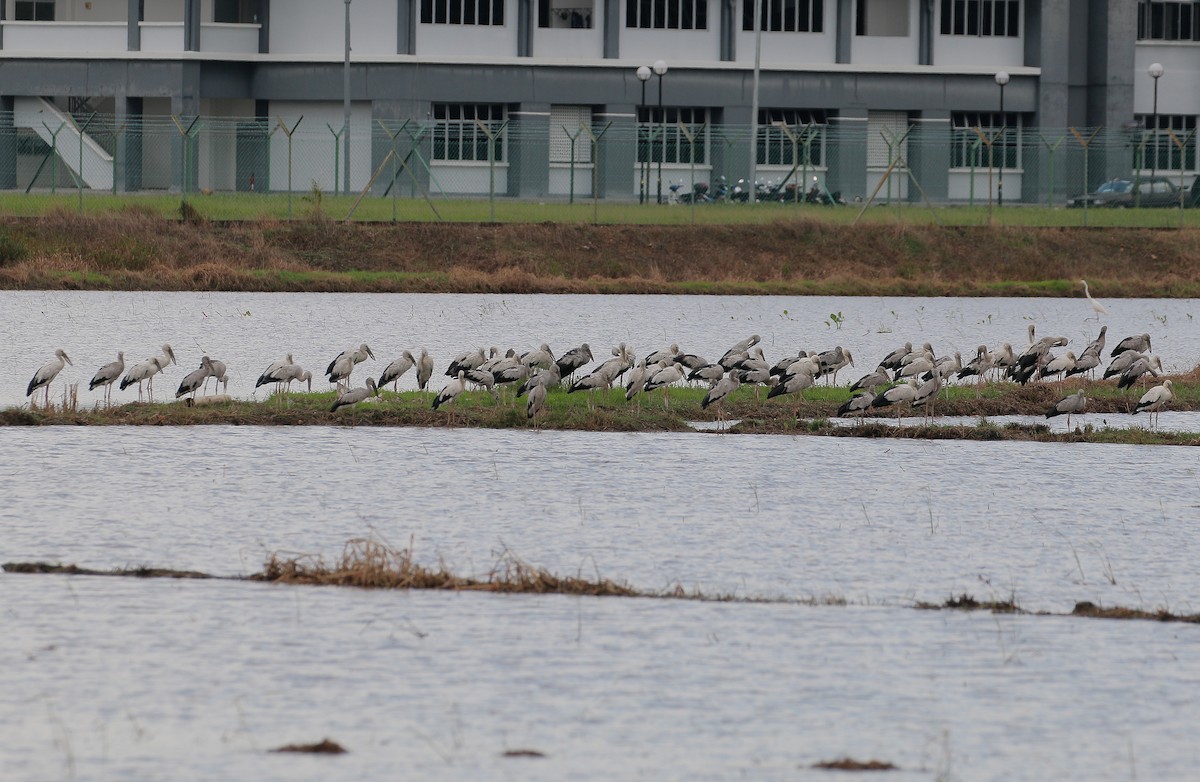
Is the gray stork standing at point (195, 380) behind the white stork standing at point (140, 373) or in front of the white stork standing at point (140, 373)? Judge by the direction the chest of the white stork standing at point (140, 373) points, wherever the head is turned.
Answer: in front

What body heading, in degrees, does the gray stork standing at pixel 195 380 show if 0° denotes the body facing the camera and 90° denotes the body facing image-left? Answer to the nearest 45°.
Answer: approximately 270°

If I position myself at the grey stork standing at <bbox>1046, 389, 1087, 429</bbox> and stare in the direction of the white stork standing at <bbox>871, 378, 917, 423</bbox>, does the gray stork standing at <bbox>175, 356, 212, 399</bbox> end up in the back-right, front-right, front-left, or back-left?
front-right

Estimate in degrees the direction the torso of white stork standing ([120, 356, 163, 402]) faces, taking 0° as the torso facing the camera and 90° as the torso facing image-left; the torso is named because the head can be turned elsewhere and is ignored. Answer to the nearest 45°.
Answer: approximately 270°

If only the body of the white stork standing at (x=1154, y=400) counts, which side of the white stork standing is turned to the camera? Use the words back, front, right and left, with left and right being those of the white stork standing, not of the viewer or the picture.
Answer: right

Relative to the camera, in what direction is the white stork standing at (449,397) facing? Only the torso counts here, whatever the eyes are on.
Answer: to the viewer's right

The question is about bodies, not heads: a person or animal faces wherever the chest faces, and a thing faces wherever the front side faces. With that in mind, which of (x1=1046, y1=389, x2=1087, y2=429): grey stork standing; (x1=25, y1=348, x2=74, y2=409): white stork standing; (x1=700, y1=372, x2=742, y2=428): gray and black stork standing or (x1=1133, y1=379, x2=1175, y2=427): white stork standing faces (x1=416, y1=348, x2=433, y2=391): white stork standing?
(x1=25, y1=348, x2=74, y2=409): white stork standing

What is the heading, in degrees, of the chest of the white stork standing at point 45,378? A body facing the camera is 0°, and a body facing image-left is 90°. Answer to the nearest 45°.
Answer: approximately 270°

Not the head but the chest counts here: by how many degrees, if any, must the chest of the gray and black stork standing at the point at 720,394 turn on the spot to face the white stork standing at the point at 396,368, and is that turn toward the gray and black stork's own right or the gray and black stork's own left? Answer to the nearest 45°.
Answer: approximately 180°
